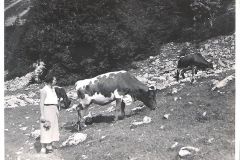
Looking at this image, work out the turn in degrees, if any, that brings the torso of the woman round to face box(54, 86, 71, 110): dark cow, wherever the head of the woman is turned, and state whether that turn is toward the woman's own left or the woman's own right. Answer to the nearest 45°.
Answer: approximately 135° to the woman's own left

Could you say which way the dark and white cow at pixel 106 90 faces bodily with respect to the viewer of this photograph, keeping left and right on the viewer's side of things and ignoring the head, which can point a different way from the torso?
facing to the right of the viewer

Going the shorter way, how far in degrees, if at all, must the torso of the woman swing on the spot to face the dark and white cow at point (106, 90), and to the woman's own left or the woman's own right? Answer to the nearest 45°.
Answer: approximately 90° to the woman's own left

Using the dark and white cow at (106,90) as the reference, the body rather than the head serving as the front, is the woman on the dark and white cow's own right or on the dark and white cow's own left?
on the dark and white cow's own right
